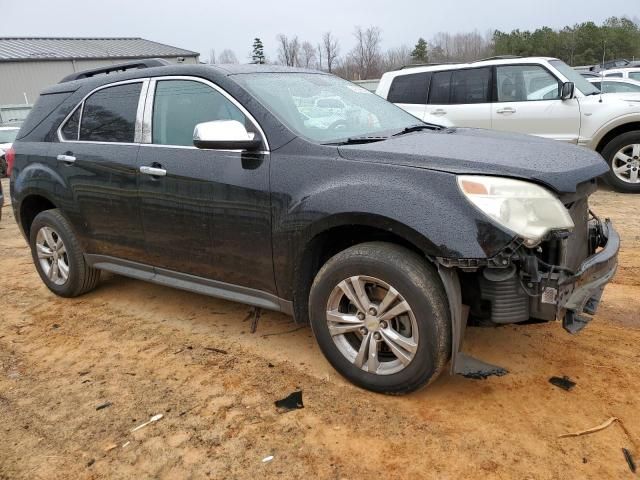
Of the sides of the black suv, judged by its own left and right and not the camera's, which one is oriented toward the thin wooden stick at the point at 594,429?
front

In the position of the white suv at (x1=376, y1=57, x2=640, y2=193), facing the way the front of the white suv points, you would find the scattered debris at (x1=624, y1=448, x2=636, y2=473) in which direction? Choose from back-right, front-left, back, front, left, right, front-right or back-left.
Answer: right

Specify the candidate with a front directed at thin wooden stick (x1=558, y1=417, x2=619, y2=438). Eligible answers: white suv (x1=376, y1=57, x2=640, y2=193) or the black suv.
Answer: the black suv

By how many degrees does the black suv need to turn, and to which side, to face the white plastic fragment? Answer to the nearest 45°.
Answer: approximately 90° to its right

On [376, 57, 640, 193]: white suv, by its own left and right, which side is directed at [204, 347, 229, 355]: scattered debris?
right

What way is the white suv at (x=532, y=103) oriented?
to the viewer's right

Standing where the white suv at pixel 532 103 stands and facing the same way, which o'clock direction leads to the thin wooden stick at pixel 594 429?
The thin wooden stick is roughly at 3 o'clock from the white suv.

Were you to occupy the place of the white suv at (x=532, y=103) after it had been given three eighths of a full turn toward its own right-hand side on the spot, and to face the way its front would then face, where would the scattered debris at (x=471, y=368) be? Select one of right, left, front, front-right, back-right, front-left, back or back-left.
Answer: front-left

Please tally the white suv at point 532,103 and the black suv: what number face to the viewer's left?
0

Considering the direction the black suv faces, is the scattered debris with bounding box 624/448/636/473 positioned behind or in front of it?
in front

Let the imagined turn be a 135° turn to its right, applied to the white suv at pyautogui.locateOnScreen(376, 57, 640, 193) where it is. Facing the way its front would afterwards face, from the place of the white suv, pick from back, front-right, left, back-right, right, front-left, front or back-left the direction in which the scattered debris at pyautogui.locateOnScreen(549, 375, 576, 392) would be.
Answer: front-left
